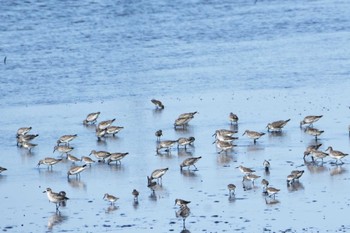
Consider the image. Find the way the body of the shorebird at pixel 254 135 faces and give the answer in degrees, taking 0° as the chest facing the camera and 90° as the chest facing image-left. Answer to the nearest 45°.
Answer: approximately 90°

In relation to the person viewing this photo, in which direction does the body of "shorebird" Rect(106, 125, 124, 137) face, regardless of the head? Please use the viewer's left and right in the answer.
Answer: facing to the left of the viewer

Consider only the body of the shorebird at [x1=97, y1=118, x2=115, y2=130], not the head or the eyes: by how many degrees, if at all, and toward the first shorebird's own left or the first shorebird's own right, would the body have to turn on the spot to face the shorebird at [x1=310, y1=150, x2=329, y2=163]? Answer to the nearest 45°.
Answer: approximately 135° to the first shorebird's own left

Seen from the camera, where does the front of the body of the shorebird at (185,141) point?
to the viewer's left

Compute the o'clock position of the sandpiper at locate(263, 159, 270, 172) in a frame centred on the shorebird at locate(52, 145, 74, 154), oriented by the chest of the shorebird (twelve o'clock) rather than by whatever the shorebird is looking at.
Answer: The sandpiper is roughly at 7 o'clock from the shorebird.

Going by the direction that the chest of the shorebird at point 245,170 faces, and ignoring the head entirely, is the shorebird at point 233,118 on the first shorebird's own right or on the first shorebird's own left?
on the first shorebird's own right

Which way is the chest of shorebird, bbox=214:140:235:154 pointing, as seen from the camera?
to the viewer's left

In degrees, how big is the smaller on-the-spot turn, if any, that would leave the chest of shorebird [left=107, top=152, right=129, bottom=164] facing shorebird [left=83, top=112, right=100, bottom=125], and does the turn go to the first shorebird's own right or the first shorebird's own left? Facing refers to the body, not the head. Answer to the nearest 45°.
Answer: approximately 90° to the first shorebird's own right
